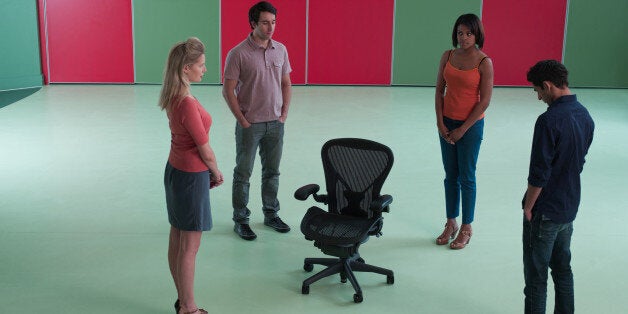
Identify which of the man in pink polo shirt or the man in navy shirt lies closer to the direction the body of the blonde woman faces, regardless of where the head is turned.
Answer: the man in navy shirt

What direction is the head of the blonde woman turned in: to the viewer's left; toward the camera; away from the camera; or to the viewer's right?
to the viewer's right

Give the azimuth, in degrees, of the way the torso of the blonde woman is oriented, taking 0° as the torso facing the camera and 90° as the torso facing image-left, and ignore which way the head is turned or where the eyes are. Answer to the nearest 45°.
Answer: approximately 270°

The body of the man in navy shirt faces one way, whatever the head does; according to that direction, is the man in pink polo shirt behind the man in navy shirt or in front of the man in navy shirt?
in front

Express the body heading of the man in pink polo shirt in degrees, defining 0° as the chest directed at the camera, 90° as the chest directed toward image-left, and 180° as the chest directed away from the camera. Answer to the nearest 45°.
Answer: approximately 315°

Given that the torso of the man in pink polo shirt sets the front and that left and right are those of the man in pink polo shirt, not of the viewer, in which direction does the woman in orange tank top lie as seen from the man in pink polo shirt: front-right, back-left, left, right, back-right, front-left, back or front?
front-left

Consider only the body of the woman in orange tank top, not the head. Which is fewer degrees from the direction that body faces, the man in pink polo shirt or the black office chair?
the black office chair

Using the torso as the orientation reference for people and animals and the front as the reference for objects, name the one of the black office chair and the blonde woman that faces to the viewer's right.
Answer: the blonde woman

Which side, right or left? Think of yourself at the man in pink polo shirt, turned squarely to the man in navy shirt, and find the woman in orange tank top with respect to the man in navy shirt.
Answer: left

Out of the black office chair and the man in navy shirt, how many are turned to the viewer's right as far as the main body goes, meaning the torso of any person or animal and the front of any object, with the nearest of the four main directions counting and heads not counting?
0

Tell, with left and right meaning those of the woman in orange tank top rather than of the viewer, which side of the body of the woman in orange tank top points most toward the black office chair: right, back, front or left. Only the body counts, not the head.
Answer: front
